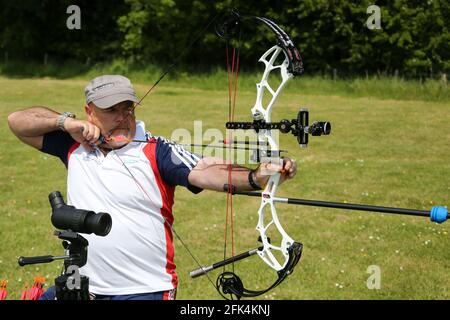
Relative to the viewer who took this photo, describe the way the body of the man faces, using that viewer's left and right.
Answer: facing the viewer

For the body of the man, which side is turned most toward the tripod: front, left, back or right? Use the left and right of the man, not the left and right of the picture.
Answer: front
